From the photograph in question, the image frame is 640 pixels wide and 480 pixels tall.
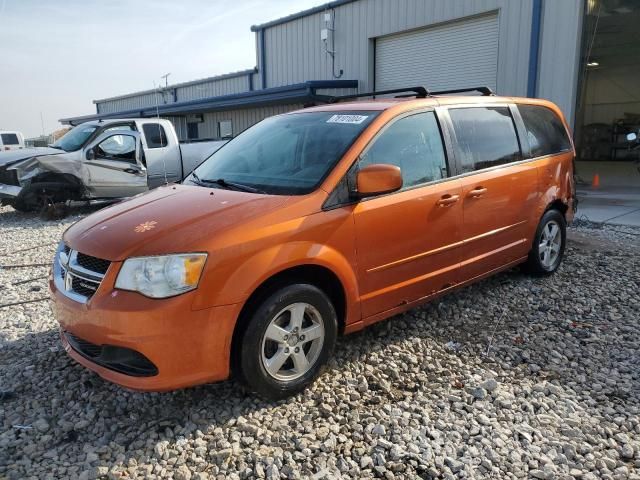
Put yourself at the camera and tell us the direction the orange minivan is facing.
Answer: facing the viewer and to the left of the viewer
